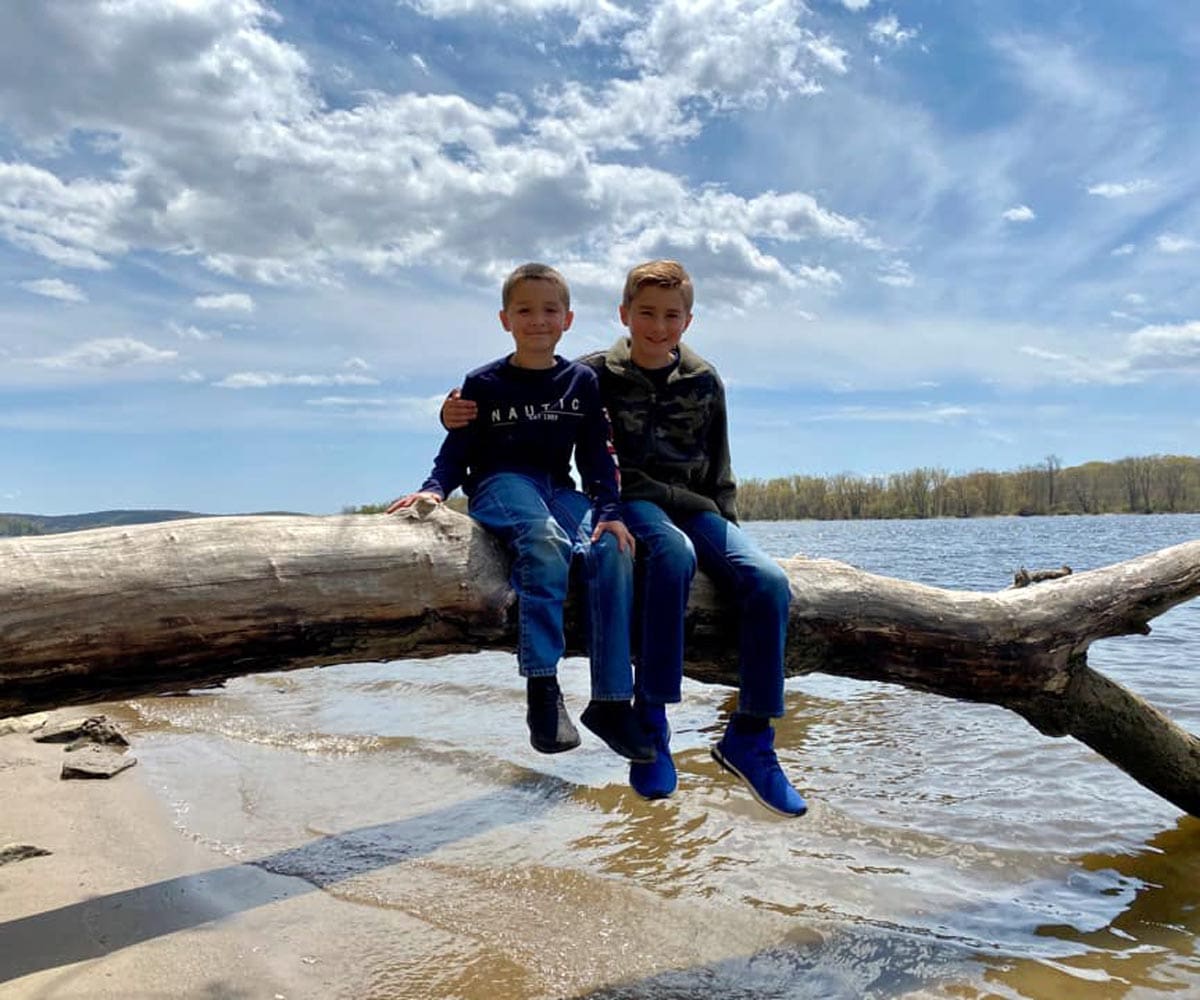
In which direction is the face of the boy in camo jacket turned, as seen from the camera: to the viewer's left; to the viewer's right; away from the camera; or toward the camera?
toward the camera

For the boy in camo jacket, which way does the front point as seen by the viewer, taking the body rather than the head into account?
toward the camera

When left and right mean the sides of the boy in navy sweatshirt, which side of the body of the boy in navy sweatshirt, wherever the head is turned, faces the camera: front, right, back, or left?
front

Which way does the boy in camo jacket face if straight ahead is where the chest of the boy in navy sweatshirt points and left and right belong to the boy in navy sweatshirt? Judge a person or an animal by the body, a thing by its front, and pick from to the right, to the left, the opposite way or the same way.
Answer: the same way

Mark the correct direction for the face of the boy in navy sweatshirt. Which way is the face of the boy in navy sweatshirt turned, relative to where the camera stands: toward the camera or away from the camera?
toward the camera

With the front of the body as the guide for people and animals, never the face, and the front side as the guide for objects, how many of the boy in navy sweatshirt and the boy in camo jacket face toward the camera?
2
